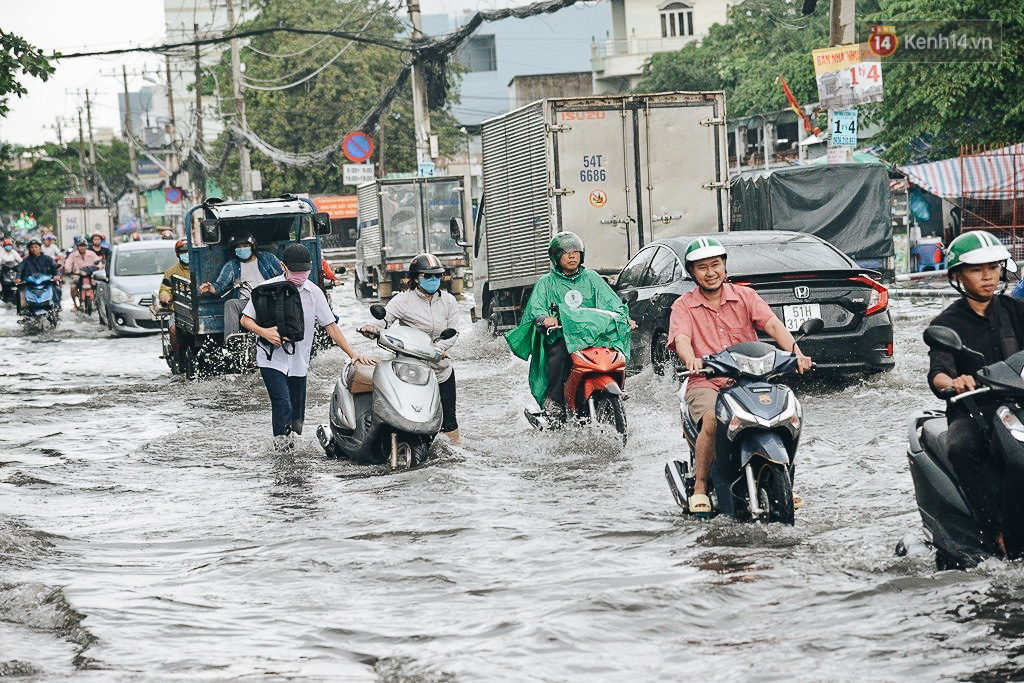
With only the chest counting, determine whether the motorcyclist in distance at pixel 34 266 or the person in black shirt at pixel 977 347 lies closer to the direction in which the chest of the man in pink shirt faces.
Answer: the person in black shirt

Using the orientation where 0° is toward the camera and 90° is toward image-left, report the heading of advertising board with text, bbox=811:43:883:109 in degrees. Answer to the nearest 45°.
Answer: approximately 0°

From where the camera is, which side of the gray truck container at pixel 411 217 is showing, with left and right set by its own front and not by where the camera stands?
back

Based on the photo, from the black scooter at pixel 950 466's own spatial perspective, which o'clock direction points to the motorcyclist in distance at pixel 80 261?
The motorcyclist in distance is roughly at 6 o'clock from the black scooter.

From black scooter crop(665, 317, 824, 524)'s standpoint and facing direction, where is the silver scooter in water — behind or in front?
behind

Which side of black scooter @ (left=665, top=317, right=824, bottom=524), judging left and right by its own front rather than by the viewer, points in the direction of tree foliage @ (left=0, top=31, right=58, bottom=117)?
back

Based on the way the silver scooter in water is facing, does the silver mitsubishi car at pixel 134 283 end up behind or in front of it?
behind
